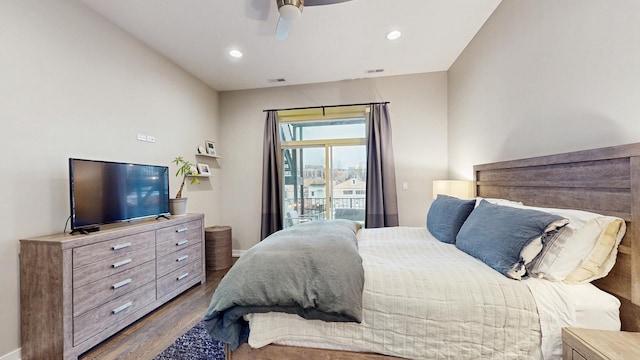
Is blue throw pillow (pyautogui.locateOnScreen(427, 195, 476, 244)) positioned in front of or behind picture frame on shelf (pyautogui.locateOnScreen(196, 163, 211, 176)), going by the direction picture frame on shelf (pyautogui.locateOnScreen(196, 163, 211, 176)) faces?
in front

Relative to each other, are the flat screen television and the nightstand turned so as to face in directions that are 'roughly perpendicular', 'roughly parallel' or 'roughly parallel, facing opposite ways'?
roughly parallel, facing opposite ways

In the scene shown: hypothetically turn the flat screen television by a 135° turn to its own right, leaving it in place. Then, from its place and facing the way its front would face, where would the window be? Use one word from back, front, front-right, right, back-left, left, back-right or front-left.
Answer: back

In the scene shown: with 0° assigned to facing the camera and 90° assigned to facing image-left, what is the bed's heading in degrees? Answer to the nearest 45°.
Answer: approximately 45°

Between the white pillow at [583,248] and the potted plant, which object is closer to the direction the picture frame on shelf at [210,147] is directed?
the white pillow

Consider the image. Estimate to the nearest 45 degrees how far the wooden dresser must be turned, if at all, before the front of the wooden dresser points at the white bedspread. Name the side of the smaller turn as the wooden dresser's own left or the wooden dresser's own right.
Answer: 0° — it already faces it

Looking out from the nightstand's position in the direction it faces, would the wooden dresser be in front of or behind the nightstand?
in front

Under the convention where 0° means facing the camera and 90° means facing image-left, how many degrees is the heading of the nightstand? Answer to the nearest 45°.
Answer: approximately 45°

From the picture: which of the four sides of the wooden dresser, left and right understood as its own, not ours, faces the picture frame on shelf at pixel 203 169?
left

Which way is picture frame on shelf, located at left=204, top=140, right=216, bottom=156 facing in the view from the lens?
facing the viewer and to the right of the viewer

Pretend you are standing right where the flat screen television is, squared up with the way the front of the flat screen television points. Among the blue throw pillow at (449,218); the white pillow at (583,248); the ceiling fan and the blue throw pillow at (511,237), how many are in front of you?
4

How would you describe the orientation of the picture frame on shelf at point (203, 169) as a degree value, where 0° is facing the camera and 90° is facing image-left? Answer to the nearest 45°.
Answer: approximately 315°

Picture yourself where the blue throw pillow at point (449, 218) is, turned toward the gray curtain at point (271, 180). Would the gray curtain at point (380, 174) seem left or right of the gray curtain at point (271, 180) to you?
right
